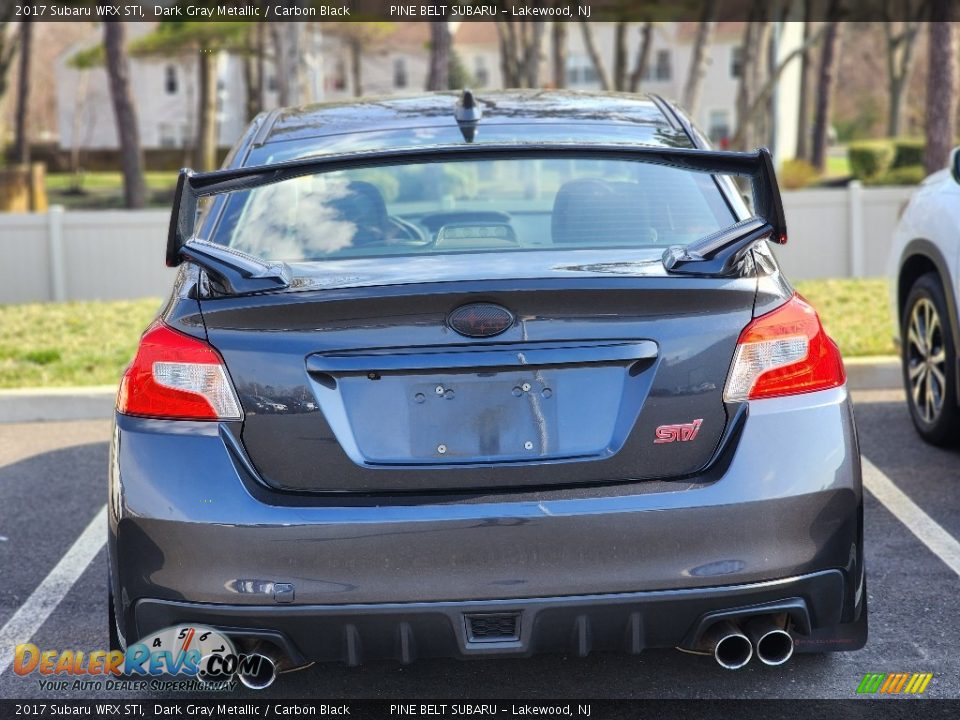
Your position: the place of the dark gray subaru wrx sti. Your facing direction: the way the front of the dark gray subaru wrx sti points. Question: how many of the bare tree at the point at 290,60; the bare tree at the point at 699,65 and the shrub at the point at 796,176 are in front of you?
3

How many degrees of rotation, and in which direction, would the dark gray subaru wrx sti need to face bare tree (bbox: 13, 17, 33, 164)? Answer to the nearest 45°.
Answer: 0° — it already faces it

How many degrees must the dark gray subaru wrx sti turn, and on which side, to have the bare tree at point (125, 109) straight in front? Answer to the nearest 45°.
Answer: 0° — it already faces it

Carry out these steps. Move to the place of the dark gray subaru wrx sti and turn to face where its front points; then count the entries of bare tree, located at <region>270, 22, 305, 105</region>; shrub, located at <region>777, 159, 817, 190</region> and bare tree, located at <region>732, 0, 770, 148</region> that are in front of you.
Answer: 3

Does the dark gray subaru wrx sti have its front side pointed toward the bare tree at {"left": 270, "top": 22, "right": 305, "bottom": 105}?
yes

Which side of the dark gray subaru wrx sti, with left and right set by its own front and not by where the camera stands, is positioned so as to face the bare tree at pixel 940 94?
front

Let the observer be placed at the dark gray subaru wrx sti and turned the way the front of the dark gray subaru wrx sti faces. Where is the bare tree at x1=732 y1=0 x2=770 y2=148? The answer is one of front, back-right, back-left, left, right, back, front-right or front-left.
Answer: front

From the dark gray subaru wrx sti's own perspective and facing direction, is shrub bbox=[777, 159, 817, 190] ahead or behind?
ahead

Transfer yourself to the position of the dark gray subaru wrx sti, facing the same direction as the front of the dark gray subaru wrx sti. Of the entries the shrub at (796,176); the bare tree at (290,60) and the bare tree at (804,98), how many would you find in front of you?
3

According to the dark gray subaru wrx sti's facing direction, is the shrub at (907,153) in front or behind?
in front

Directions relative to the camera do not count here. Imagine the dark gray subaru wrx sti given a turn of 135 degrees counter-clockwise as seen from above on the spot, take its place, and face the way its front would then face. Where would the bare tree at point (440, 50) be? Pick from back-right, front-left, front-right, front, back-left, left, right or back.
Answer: back-right

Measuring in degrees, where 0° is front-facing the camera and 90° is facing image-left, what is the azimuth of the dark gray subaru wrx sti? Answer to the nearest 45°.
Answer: approximately 180°
